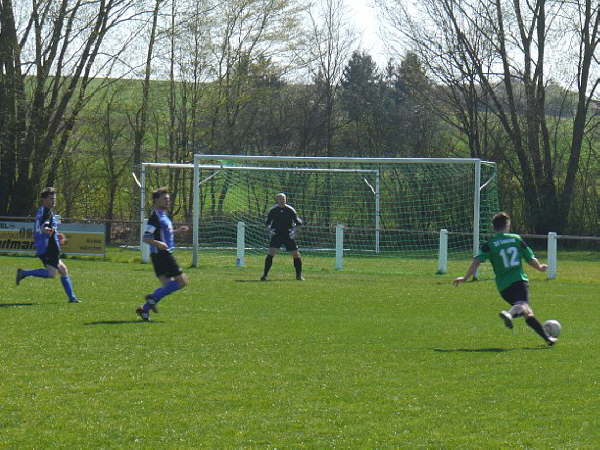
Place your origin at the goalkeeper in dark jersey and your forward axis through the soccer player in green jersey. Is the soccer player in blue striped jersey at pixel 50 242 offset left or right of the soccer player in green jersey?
right

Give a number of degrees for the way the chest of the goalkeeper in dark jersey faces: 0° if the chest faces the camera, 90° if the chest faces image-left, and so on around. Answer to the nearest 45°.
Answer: approximately 0°

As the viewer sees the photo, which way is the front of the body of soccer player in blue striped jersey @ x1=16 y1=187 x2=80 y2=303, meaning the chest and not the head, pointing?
to the viewer's right

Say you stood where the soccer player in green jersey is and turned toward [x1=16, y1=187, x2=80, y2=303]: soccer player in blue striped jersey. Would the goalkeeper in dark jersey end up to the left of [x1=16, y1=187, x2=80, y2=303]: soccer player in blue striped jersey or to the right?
right

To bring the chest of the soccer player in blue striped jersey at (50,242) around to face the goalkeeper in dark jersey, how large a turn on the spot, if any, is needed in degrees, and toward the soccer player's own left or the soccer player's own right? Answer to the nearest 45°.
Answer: approximately 45° to the soccer player's own left

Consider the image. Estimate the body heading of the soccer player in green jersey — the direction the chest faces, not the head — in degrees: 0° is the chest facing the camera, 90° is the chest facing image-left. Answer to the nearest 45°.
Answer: approximately 180°

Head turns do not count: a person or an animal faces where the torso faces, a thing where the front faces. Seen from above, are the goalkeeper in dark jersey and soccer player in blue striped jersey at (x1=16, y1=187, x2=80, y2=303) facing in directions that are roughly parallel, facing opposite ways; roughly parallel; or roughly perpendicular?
roughly perpendicular

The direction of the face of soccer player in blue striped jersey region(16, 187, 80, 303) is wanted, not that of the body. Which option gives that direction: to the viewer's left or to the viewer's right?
to the viewer's right

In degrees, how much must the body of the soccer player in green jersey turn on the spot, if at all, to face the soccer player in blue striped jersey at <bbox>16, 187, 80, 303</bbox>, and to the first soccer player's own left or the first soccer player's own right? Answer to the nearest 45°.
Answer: approximately 90° to the first soccer player's own left

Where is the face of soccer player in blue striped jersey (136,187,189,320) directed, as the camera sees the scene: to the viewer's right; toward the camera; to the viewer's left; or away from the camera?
to the viewer's right

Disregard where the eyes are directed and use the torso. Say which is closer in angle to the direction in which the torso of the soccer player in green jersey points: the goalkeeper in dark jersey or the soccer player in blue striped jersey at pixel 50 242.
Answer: the goalkeeper in dark jersey

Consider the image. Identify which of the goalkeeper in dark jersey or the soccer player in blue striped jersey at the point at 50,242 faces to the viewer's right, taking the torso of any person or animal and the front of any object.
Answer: the soccer player in blue striped jersey

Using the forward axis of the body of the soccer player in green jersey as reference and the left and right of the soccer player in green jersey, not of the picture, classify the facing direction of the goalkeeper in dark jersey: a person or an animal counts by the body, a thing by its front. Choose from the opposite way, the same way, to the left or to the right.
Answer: the opposite way
